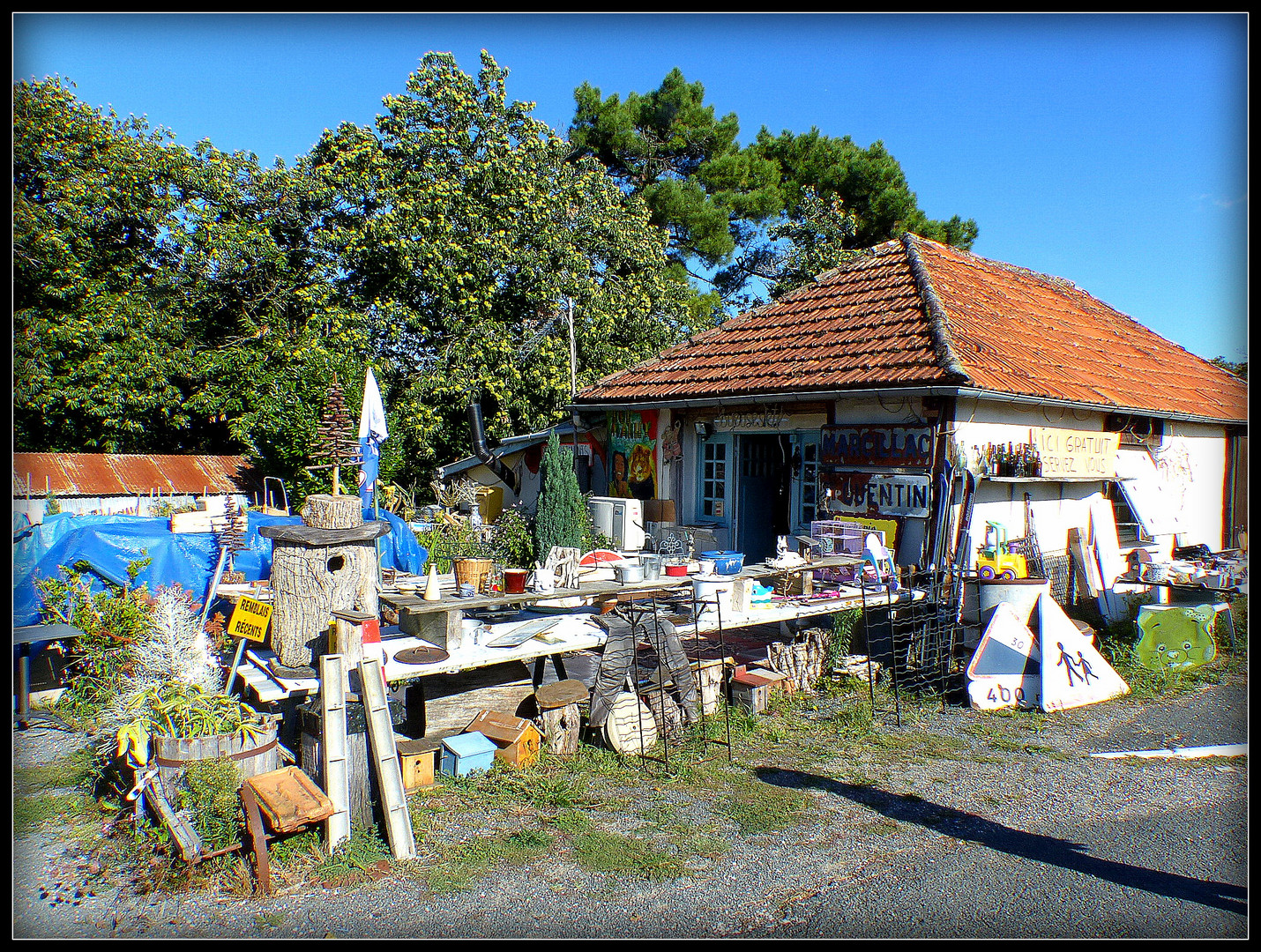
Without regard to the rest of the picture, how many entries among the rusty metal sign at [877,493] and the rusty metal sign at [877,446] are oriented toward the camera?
2

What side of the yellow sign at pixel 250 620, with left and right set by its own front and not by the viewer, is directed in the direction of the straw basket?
left

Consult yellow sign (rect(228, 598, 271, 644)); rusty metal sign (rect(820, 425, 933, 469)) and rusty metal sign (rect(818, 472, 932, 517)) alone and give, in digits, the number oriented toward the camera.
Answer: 3

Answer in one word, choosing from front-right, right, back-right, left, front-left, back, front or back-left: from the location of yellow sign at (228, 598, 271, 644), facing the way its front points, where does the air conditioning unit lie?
back-left

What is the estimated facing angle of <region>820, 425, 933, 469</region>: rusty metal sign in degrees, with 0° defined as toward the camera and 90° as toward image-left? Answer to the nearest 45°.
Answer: approximately 0°

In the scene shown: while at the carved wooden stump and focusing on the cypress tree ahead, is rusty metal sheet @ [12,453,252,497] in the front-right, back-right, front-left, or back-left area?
front-left

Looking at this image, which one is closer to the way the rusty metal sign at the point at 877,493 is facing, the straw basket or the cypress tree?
the straw basket

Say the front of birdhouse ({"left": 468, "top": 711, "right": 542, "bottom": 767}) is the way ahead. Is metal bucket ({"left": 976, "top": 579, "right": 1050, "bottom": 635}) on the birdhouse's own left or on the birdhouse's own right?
on the birdhouse's own left

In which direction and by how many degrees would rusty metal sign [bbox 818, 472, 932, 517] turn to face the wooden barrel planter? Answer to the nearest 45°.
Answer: approximately 45° to its right

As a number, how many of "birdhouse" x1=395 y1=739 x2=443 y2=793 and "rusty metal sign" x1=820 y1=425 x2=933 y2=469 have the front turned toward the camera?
2

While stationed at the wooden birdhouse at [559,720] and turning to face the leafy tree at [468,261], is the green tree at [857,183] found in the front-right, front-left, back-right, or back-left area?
front-right

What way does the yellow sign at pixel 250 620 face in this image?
toward the camera

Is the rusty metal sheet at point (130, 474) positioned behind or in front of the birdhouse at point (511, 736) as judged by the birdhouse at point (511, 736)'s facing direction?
behind

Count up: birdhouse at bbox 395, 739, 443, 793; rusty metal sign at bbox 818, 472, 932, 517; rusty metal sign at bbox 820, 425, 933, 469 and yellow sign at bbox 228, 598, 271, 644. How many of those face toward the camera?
4

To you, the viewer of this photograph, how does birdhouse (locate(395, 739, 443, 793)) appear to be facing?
facing the viewer

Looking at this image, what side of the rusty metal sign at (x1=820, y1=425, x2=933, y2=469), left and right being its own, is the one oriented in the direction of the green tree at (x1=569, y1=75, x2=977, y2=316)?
back
